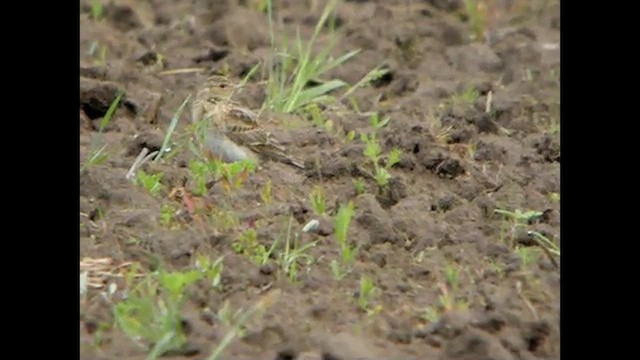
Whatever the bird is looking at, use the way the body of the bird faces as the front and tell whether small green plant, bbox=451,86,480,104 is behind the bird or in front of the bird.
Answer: behind

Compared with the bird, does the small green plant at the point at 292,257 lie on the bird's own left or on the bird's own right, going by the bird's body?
on the bird's own left

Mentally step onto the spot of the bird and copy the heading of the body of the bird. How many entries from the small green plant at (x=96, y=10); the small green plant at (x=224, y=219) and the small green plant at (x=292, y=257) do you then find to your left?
2

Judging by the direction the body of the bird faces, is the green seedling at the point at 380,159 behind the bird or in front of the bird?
behind

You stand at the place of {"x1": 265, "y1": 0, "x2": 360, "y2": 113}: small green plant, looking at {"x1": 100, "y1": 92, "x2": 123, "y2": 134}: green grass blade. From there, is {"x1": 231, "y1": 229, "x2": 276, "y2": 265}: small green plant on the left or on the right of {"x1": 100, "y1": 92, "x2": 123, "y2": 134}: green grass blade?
left

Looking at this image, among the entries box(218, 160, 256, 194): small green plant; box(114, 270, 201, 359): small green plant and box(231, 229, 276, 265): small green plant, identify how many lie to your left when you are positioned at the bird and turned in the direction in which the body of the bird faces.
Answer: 3

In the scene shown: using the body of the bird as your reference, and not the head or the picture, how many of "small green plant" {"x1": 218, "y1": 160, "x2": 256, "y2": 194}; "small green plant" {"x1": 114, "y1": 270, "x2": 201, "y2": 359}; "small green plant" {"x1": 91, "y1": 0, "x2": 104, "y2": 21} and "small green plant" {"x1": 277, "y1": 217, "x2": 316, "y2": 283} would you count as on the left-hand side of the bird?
3

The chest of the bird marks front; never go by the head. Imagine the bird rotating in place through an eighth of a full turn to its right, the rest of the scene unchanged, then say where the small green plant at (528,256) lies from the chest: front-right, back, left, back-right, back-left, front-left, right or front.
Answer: back

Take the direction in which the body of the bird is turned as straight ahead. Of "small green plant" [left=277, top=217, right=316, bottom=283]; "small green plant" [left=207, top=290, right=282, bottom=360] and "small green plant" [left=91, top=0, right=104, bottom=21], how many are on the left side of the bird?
2

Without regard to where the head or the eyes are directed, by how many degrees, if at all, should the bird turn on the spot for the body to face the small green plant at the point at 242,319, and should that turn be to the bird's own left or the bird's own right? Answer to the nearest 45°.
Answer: approximately 90° to the bird's own left

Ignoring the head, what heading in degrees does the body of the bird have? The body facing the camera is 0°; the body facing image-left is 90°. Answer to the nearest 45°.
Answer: approximately 90°

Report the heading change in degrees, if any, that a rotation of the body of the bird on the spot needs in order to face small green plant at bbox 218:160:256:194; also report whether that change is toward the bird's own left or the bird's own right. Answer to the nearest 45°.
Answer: approximately 90° to the bird's own left
